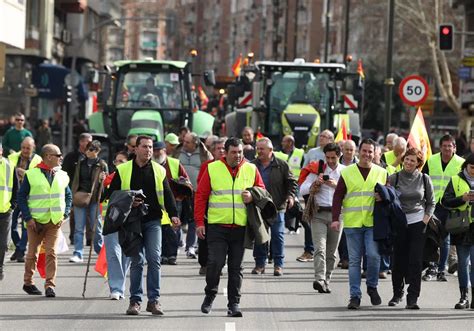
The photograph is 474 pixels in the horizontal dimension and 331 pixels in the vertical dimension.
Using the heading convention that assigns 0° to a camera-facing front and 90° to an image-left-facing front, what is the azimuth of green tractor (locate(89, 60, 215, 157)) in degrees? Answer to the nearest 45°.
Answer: approximately 0°

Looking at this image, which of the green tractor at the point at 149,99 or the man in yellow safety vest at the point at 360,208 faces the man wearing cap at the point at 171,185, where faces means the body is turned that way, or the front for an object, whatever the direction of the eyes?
the green tractor

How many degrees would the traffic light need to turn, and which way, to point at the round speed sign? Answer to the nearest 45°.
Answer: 0° — it already faces it

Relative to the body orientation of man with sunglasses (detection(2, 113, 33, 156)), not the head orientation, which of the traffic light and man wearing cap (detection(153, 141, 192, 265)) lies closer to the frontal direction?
the man wearing cap

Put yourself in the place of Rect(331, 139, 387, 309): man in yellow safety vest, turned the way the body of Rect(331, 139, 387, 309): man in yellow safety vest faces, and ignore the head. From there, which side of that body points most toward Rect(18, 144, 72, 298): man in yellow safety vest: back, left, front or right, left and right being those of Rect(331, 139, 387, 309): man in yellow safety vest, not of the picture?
right

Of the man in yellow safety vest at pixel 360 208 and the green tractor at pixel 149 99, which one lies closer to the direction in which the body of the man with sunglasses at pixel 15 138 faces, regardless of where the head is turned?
the man in yellow safety vest

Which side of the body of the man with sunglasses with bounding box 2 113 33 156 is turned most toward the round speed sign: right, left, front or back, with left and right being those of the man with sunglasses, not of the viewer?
left

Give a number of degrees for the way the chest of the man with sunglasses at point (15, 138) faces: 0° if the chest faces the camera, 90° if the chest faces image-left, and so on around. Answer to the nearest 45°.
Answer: approximately 0°

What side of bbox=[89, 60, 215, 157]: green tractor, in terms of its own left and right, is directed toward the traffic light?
left

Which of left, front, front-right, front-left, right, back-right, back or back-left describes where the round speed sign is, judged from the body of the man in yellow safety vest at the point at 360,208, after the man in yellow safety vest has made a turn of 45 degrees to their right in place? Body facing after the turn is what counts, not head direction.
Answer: back-right

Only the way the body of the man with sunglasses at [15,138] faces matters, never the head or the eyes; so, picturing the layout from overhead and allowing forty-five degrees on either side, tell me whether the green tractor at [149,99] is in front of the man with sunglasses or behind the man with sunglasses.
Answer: behind

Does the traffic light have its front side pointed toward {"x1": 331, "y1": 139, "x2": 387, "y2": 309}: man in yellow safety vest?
yes
